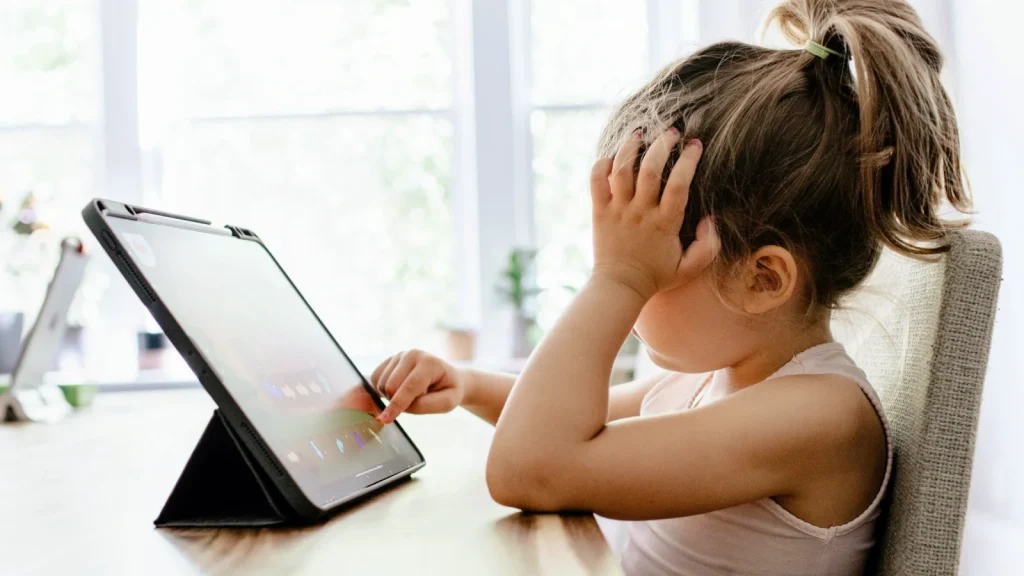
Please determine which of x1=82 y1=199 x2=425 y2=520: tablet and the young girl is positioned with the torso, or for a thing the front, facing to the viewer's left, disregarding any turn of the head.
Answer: the young girl

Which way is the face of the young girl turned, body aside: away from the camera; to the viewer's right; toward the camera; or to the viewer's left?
to the viewer's left

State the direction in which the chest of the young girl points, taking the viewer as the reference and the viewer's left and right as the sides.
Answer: facing to the left of the viewer

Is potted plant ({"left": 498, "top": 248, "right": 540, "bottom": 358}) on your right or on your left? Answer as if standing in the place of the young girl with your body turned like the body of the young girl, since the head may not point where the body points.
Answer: on your right

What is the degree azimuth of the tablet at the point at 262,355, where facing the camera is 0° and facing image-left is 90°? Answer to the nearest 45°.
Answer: approximately 315°

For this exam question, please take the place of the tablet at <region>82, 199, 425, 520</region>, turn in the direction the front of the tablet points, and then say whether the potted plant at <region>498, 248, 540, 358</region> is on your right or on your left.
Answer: on your left

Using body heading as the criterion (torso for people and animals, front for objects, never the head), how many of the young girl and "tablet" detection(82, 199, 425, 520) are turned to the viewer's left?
1
